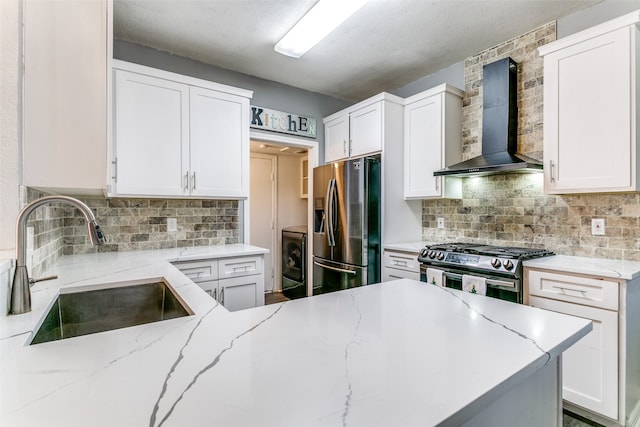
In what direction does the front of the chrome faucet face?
to the viewer's right

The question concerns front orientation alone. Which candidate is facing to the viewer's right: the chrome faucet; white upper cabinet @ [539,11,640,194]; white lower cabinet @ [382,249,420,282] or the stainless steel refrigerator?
the chrome faucet

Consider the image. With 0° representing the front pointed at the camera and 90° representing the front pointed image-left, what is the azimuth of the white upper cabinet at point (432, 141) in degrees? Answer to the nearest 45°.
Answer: approximately 45°

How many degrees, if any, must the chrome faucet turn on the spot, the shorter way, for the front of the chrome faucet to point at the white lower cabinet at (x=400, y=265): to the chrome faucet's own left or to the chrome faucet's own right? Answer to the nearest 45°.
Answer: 0° — it already faces it

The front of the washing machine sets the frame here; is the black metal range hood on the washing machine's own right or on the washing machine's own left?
on the washing machine's own left

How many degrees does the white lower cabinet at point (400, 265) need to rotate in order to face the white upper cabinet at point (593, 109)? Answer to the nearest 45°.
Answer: approximately 90° to its left

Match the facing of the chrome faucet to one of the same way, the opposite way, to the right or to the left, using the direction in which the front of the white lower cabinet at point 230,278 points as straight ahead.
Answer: to the left
